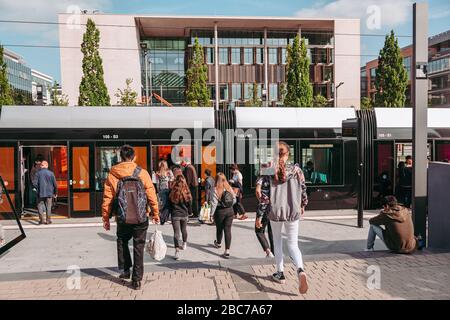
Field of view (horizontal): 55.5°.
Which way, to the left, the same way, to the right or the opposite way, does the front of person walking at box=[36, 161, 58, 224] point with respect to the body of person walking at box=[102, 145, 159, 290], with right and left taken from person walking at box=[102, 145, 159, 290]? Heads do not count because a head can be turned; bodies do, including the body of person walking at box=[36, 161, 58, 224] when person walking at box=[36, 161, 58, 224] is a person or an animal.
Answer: the same way

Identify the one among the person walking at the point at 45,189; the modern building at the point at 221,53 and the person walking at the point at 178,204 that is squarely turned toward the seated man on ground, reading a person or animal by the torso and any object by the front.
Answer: the modern building

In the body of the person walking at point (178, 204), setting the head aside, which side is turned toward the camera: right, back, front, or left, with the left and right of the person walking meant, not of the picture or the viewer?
back

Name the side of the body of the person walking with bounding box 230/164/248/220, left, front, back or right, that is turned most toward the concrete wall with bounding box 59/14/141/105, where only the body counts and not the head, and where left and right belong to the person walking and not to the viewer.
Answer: front

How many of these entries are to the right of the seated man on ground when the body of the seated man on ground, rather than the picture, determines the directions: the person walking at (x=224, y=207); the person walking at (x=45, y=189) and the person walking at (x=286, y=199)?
0

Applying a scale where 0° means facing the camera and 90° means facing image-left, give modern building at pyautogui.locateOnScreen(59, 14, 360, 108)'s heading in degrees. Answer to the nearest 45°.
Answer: approximately 0°

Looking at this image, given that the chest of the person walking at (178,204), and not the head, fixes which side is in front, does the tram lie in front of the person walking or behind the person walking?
in front

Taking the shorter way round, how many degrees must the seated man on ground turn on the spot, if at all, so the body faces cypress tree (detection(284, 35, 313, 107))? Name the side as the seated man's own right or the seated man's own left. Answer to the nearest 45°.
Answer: approximately 45° to the seated man's own right

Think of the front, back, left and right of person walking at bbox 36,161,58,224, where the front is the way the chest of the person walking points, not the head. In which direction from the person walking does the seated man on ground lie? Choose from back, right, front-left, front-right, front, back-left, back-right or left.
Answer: back-right

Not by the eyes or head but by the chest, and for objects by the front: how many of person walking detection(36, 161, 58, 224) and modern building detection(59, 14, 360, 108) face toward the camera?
1

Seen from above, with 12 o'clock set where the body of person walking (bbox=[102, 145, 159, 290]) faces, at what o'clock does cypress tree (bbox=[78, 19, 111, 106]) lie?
The cypress tree is roughly at 12 o'clock from the person walking.

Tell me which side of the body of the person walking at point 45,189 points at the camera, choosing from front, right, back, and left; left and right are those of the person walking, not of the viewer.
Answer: back

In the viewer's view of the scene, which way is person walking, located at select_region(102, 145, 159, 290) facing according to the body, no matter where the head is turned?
away from the camera

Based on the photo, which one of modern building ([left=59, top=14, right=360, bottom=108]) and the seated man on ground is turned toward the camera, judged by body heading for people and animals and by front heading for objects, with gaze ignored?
the modern building

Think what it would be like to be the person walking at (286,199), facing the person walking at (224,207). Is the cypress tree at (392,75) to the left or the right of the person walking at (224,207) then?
right

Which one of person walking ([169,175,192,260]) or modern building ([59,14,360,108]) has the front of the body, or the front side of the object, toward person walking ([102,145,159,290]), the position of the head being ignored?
the modern building
